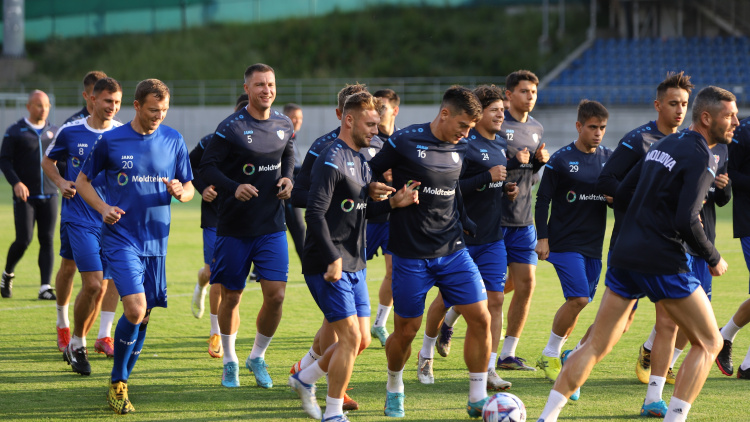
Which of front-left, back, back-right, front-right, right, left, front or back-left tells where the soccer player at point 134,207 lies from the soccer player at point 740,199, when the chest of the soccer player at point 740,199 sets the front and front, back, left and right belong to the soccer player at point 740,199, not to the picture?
right

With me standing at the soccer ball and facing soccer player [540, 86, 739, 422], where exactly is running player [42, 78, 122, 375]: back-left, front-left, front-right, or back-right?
back-left

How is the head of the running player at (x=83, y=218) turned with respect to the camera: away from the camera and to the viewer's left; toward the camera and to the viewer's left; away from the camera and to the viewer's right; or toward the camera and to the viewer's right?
toward the camera and to the viewer's right

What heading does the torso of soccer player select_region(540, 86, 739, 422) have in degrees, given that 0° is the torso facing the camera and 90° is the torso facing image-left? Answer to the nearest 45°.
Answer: approximately 225°

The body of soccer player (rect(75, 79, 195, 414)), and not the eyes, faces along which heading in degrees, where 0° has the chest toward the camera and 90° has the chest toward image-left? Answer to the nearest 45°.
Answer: approximately 315°

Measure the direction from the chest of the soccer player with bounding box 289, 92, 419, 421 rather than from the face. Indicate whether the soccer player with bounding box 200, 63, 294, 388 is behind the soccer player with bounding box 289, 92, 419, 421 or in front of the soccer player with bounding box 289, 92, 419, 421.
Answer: behind

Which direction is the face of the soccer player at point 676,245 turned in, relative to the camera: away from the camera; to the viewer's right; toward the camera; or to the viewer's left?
to the viewer's right

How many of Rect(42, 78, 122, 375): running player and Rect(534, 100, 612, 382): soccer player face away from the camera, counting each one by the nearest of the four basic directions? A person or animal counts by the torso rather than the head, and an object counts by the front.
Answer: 0

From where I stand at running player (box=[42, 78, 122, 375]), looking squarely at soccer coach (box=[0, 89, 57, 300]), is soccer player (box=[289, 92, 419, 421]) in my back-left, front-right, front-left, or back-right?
back-right

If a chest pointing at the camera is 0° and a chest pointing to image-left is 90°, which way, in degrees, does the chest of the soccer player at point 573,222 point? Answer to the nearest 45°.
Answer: approximately 315°
